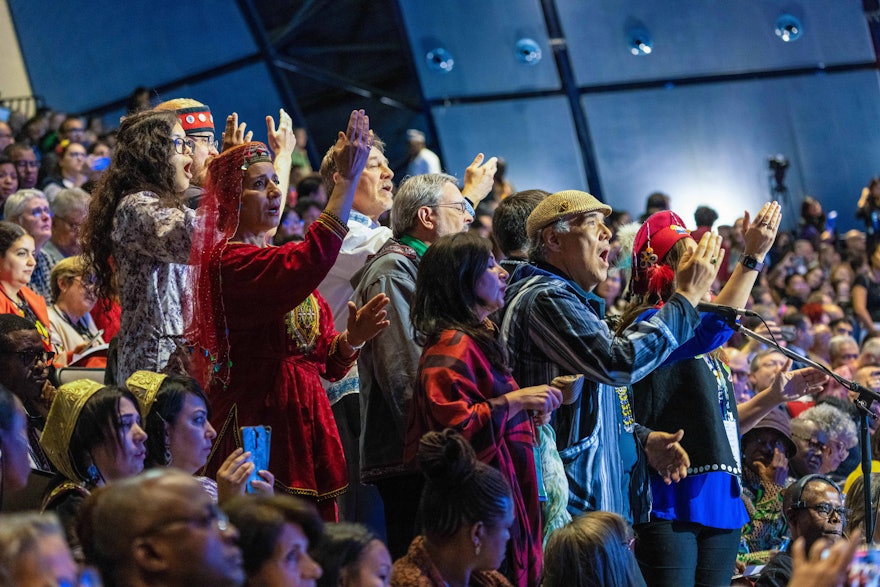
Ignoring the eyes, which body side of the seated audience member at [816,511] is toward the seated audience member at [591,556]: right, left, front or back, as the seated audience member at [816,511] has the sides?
right

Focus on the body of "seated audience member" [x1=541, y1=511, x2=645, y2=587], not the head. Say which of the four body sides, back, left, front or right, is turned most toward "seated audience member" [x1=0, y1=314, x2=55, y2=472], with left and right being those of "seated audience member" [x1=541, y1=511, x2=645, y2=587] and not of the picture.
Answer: left

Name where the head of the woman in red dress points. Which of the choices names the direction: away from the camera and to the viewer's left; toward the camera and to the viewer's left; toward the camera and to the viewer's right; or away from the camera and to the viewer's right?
toward the camera and to the viewer's right

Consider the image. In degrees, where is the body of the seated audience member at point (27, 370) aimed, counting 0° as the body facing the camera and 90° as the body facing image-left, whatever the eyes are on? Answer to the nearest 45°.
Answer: approximately 315°

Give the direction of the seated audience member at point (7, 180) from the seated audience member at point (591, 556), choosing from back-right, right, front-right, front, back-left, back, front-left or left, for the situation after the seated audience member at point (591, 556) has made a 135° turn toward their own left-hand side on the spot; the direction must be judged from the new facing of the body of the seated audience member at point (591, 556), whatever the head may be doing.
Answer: front-right

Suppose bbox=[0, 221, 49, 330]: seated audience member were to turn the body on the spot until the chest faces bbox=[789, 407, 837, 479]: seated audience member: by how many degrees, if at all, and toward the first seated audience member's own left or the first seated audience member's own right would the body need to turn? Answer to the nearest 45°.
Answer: approximately 45° to the first seated audience member's own left

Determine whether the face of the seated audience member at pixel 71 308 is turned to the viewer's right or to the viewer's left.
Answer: to the viewer's right

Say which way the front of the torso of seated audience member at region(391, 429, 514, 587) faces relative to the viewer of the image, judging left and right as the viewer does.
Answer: facing away from the viewer and to the right of the viewer

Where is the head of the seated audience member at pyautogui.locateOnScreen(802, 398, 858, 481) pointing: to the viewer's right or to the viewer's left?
to the viewer's left

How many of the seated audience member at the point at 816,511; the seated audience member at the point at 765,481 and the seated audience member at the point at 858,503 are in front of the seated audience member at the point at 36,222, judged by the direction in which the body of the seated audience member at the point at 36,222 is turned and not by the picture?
3

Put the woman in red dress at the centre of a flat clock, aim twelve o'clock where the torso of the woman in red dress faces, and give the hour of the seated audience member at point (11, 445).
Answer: The seated audience member is roughly at 3 o'clock from the woman in red dress.

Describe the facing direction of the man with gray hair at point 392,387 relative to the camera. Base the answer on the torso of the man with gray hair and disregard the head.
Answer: to the viewer's right

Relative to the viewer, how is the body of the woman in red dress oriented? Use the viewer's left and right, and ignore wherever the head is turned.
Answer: facing the viewer and to the right of the viewer

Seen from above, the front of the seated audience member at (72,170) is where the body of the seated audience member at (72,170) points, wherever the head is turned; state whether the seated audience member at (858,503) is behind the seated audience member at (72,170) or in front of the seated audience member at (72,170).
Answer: in front
